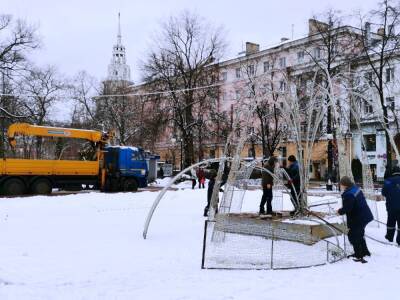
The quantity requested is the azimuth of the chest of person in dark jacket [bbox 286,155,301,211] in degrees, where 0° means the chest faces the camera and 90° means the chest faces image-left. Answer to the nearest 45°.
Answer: approximately 90°

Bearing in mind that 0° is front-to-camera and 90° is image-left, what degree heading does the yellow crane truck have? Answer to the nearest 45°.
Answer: approximately 270°

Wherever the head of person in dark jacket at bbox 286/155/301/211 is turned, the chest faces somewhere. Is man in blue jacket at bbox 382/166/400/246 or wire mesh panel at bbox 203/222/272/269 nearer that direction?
the wire mesh panel

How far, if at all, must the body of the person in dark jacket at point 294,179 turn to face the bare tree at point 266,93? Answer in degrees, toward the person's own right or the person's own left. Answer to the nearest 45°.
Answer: approximately 90° to the person's own right

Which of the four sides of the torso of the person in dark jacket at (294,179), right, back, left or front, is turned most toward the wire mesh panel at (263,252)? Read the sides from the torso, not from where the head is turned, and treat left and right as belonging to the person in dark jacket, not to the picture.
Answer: left

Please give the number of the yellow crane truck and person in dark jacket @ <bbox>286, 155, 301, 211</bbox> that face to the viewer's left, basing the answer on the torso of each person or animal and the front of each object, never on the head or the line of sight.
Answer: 1

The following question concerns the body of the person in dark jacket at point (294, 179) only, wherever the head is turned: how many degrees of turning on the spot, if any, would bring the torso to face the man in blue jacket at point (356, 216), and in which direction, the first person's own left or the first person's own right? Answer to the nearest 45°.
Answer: approximately 90° to the first person's own left
